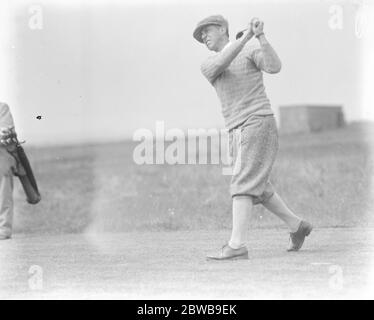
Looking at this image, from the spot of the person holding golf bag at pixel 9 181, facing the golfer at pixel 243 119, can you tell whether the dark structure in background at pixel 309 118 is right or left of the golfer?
left

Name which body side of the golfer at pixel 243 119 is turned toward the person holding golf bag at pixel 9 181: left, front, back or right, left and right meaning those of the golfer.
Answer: right

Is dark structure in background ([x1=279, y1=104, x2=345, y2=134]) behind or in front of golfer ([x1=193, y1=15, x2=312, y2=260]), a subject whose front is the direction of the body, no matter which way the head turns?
behind
